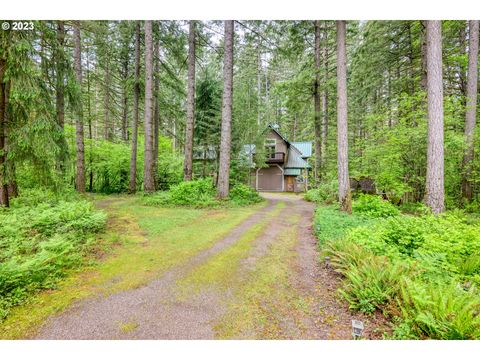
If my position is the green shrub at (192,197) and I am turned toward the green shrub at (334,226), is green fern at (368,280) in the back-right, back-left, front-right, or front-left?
front-right

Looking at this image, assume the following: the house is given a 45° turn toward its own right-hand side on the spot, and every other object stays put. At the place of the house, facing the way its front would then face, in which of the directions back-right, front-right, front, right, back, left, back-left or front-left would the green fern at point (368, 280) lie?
front-left

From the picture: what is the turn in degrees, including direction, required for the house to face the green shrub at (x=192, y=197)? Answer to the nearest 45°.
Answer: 0° — it already faces it

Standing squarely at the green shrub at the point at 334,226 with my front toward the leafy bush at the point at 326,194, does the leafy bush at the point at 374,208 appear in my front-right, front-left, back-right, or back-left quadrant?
front-right

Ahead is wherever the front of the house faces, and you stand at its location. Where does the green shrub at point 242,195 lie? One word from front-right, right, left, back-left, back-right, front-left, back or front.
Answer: front

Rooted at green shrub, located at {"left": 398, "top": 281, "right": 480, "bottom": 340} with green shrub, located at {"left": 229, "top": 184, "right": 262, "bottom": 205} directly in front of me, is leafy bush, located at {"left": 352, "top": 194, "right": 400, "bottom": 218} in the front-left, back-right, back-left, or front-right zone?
front-right

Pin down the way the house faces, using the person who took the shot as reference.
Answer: facing the viewer

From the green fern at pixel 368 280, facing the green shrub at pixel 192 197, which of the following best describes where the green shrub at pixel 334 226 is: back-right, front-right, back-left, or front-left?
front-right

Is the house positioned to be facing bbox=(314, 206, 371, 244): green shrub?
yes

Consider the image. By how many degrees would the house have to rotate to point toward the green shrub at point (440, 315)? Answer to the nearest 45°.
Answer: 0° — it already faces it

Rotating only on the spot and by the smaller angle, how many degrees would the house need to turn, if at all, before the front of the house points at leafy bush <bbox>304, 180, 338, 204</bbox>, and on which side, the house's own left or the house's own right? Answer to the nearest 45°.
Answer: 0° — it already faces it

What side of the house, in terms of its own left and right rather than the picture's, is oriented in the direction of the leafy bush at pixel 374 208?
front
